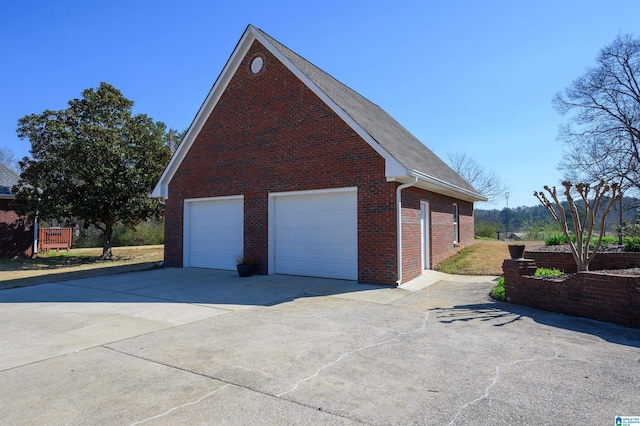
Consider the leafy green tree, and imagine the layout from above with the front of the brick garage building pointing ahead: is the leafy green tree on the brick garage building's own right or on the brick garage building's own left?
on the brick garage building's own right

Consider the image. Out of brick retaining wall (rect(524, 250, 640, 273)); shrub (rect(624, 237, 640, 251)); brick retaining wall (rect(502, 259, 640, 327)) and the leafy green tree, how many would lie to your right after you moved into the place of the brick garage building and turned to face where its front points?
1

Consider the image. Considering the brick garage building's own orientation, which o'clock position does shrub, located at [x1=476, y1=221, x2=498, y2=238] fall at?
The shrub is roughly at 6 o'clock from the brick garage building.

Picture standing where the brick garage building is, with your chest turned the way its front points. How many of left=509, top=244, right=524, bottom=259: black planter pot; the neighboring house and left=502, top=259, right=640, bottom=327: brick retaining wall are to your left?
2

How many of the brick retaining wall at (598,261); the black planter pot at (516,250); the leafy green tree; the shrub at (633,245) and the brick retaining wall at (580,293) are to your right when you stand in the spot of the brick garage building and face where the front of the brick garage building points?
1

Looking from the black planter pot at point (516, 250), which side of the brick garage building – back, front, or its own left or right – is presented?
left

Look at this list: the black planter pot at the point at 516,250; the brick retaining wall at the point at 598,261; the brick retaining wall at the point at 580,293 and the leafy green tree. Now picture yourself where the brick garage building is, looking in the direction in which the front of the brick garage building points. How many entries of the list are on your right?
1

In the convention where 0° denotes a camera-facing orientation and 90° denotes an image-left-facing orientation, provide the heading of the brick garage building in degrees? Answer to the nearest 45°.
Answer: approximately 45°

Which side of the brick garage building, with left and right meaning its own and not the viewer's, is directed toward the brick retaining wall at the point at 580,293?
left

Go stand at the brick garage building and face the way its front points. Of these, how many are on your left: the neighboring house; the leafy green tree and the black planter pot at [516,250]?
1

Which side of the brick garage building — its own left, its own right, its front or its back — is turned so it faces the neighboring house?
right

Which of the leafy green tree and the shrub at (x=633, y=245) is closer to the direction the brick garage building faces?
the leafy green tree

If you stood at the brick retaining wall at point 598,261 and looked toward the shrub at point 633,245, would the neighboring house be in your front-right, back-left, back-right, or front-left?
back-left
